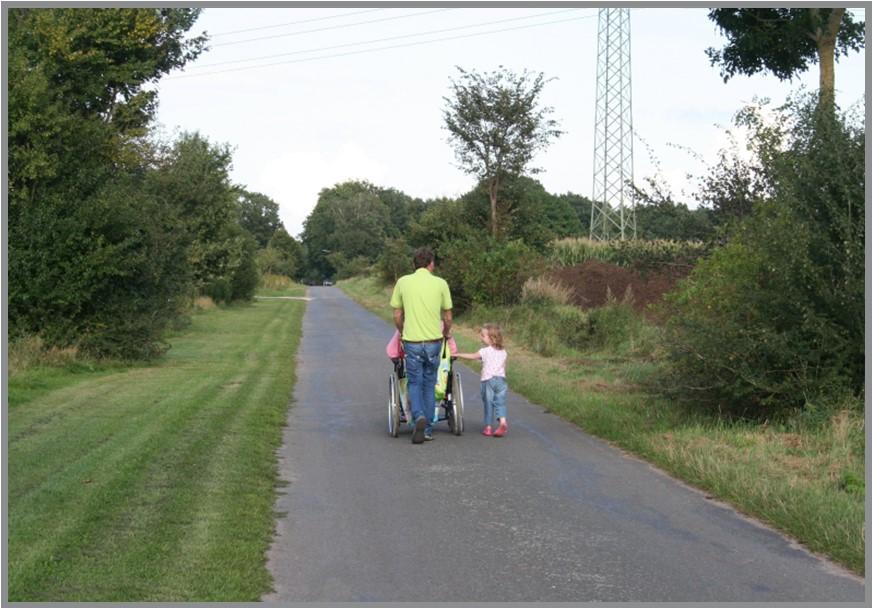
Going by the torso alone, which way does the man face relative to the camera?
away from the camera

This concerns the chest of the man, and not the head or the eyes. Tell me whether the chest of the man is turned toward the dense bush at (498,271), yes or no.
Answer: yes

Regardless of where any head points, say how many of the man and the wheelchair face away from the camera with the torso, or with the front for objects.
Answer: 2

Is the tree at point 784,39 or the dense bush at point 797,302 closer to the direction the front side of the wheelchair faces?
the tree

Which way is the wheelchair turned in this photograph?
away from the camera

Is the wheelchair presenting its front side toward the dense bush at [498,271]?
yes

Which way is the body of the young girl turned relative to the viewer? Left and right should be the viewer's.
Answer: facing away from the viewer and to the left of the viewer

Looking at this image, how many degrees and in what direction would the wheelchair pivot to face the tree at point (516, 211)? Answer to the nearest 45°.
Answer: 0° — it already faces it

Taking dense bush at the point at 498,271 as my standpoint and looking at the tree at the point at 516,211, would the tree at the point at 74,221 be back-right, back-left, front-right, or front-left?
back-left
